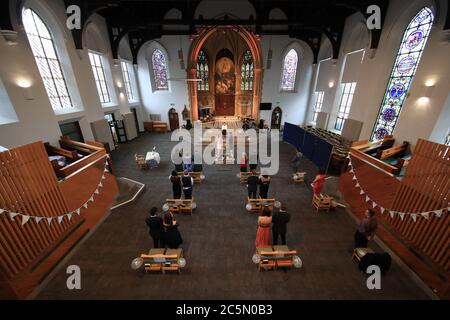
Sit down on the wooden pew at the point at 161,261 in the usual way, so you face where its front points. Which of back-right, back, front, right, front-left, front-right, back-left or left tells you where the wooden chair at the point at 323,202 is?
right

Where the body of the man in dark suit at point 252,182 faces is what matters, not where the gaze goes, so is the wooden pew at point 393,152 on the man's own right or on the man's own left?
on the man's own right

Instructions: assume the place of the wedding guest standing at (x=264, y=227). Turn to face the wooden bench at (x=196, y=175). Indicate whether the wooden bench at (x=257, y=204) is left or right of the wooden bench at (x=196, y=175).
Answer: right

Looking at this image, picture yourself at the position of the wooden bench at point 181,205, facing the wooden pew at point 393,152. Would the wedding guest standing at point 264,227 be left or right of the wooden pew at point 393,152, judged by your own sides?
right

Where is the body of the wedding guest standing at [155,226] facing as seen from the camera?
away from the camera

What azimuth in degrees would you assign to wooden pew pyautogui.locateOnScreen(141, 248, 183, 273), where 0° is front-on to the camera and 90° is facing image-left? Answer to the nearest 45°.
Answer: approximately 180°

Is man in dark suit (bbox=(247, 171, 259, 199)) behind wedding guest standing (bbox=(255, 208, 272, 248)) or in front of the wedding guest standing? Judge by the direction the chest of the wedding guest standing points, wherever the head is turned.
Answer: in front

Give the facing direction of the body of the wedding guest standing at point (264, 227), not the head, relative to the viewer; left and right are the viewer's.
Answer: facing away from the viewer

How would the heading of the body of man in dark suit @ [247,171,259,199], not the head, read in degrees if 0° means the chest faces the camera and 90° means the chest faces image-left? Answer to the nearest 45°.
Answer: approximately 180°

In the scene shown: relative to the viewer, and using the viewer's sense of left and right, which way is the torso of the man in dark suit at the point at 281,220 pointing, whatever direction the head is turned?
facing away from the viewer

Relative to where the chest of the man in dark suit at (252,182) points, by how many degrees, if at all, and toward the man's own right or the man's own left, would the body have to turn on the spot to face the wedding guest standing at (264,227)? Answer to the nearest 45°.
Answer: approximately 180°

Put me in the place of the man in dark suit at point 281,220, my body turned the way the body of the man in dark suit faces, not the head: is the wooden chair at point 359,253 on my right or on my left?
on my right

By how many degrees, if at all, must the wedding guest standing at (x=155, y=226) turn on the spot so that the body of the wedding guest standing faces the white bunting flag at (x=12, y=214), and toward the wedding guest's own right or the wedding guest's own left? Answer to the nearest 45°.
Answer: approximately 90° to the wedding guest's own left

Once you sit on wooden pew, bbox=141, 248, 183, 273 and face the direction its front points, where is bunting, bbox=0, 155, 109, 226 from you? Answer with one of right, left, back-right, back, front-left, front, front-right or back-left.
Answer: front-left

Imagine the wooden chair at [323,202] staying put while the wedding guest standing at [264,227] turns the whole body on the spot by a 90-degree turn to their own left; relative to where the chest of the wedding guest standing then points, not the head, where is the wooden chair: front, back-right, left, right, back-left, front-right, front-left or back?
back-right

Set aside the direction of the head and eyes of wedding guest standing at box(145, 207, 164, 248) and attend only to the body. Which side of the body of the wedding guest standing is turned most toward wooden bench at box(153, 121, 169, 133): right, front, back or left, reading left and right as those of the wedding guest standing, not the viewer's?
front
